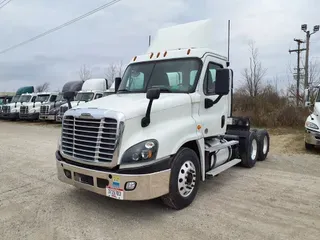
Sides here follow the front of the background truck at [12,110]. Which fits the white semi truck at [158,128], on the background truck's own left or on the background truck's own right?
on the background truck's own left

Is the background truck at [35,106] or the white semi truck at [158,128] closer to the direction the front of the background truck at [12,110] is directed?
the white semi truck

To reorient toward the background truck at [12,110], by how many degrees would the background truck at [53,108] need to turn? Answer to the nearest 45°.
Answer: approximately 90° to its right

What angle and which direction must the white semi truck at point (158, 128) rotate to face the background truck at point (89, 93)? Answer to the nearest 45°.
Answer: approximately 135° to its right

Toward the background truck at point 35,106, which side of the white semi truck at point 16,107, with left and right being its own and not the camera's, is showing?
left

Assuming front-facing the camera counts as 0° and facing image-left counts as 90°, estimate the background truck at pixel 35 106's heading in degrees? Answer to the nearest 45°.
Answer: approximately 45°

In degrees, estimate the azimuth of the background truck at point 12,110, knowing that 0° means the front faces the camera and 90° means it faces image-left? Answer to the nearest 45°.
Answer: approximately 45°
